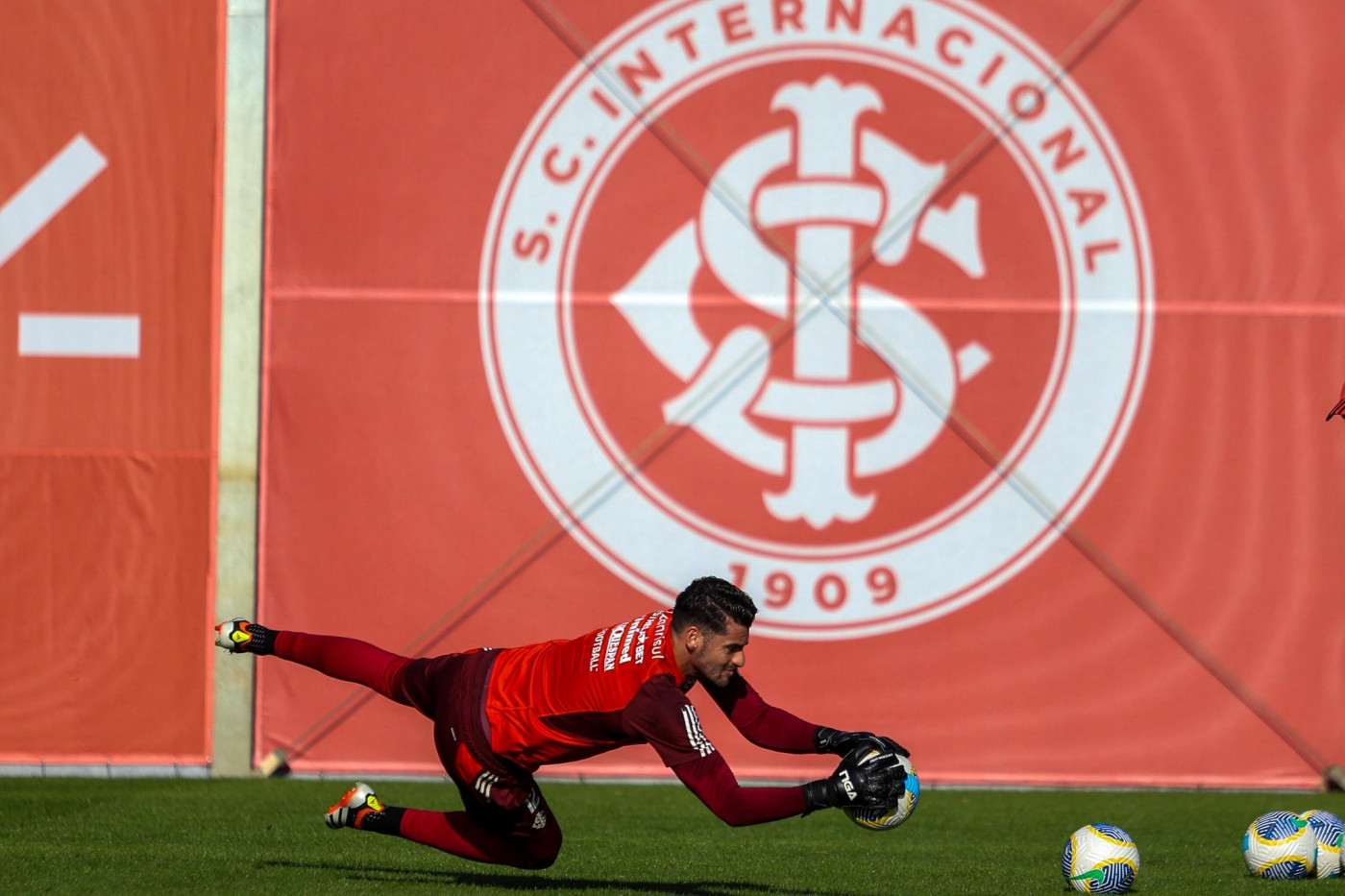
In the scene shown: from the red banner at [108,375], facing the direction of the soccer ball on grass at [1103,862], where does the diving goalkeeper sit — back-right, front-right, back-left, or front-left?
front-right

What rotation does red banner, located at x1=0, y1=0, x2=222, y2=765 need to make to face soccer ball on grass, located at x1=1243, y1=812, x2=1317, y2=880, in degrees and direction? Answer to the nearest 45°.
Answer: approximately 45° to its left

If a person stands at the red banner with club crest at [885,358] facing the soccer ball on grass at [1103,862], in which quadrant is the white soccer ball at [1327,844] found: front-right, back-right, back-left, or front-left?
front-left

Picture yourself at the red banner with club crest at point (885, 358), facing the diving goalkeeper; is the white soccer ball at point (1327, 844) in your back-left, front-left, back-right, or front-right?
front-left

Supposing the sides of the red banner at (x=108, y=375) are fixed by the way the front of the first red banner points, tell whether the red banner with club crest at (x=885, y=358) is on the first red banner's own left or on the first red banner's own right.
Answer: on the first red banner's own left

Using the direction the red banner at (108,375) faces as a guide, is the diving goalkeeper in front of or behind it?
in front

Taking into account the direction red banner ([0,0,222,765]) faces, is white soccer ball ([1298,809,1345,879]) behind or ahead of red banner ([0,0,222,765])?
ahead

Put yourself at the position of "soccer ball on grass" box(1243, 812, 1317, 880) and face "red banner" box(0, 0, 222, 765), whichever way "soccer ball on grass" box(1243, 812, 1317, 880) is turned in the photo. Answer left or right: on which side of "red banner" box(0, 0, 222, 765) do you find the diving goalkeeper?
left

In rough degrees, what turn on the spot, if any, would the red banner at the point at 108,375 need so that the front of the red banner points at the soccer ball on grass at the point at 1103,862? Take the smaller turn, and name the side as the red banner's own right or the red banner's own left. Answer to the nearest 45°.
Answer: approximately 45° to the red banner's own left

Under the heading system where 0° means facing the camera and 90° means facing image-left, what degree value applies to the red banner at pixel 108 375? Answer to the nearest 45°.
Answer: approximately 0°
